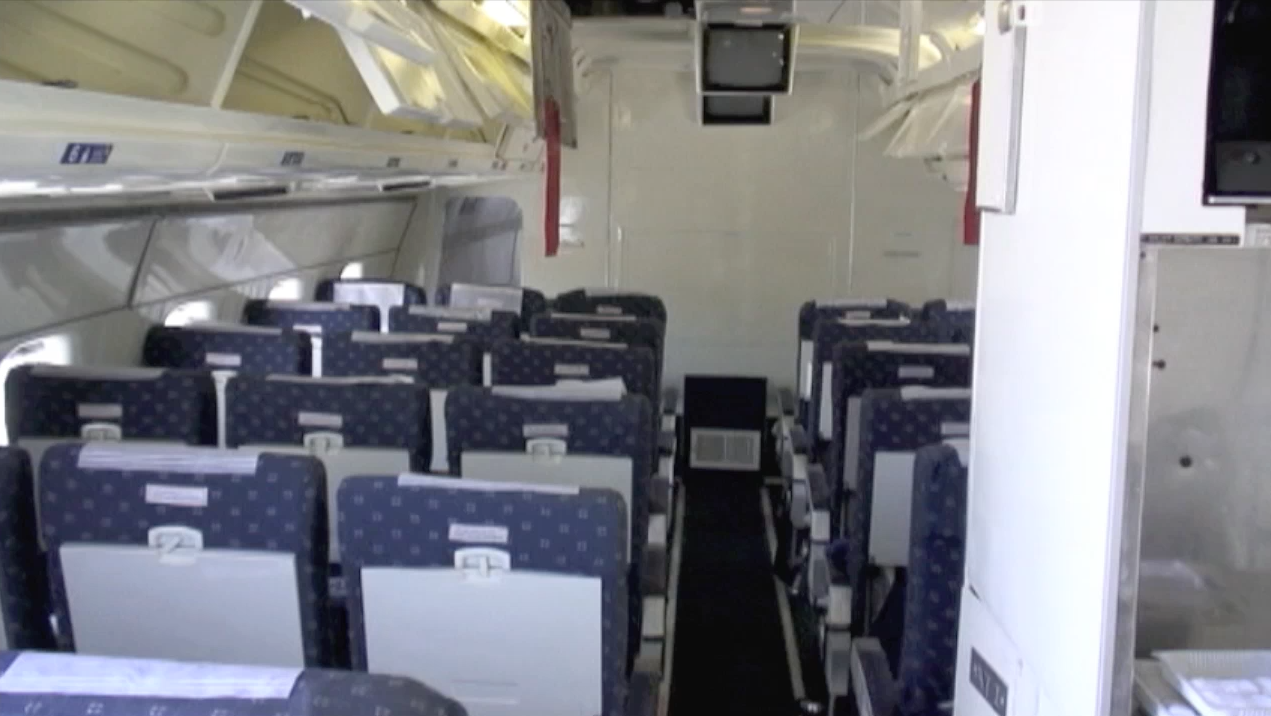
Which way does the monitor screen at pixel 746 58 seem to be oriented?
toward the camera

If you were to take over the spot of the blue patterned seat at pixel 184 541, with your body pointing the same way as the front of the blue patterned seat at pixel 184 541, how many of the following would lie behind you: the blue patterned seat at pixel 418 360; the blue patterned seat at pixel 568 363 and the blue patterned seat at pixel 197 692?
1

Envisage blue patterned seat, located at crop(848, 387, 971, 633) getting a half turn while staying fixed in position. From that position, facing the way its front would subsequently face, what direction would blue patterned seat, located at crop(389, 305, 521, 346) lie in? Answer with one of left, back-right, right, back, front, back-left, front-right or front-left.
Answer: back-right

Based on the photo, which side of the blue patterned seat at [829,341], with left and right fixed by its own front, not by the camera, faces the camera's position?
back

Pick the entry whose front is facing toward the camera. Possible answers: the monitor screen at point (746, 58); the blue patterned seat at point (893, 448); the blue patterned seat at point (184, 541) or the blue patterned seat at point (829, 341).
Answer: the monitor screen

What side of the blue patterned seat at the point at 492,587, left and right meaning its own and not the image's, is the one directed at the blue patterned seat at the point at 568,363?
front

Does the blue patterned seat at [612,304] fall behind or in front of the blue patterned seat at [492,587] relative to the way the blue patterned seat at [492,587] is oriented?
in front

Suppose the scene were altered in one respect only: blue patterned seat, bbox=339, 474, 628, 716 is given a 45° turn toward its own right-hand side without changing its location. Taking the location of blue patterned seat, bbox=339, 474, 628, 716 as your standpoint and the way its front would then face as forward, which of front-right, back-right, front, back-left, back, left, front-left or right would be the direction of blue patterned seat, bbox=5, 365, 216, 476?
left

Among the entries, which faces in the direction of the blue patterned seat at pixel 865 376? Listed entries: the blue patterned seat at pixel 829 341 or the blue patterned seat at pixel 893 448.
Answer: the blue patterned seat at pixel 893 448

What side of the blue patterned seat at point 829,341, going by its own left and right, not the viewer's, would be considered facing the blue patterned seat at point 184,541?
back

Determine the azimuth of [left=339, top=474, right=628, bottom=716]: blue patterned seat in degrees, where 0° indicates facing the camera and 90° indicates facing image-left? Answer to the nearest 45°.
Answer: approximately 180°

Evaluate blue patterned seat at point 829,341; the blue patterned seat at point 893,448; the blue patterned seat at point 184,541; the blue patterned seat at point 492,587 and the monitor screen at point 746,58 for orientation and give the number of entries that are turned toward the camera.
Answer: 1

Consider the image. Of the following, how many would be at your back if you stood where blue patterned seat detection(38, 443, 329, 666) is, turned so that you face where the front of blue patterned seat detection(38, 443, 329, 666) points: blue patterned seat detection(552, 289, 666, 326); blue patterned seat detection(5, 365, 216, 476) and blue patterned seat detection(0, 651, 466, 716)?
1

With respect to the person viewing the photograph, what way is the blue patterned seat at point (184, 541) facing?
facing away from the viewer

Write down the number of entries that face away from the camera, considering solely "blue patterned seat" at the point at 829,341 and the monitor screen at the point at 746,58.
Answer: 1

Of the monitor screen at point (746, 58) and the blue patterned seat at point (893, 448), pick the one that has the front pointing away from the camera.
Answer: the blue patterned seat

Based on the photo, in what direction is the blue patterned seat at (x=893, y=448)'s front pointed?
away from the camera

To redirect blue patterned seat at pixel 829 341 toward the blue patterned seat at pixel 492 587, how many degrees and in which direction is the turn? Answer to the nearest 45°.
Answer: approximately 180°
